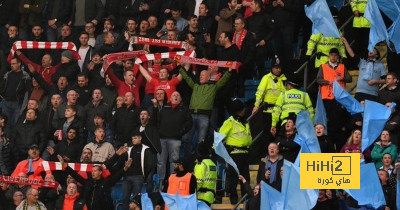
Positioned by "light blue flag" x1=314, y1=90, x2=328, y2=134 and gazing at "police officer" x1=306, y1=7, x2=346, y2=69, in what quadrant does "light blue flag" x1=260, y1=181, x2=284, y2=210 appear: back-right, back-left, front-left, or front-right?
back-left

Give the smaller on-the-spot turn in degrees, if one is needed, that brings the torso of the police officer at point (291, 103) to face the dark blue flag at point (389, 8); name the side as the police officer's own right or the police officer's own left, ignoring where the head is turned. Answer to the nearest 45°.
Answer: approximately 45° to the police officer's own right

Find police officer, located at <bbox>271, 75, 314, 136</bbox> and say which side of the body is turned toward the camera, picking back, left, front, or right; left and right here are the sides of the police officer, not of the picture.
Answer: back
